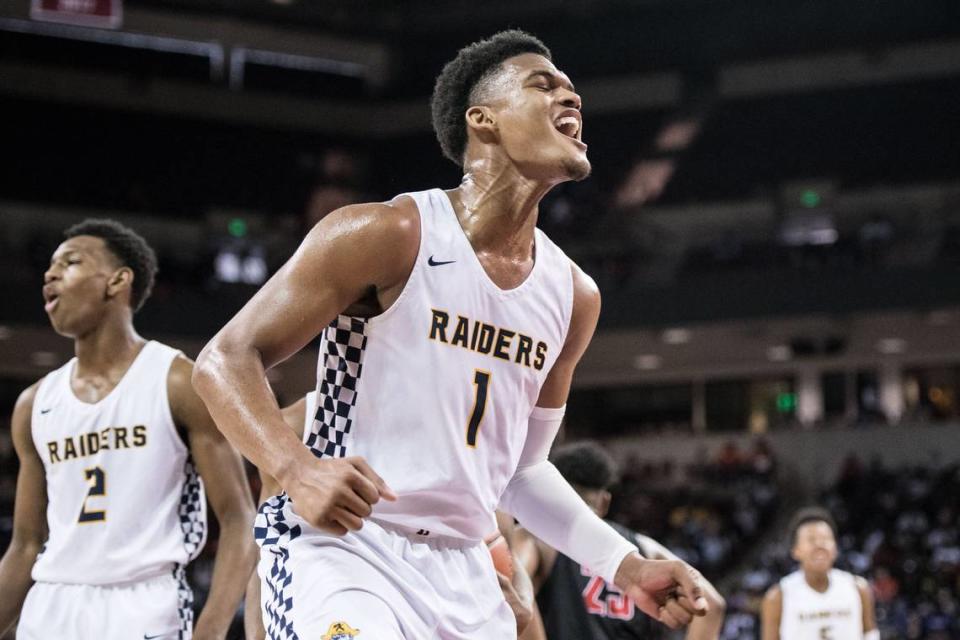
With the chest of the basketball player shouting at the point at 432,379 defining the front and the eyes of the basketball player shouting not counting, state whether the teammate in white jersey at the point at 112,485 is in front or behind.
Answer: behind

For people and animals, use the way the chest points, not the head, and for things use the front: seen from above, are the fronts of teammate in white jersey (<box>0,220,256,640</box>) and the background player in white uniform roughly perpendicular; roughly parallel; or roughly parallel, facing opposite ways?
roughly parallel

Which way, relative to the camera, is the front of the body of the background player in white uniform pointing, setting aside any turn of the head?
toward the camera

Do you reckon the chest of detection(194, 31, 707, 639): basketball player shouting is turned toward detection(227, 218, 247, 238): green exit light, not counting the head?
no

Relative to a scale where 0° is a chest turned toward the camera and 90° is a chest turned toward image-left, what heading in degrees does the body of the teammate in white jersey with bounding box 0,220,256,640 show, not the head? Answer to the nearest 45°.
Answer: approximately 45°

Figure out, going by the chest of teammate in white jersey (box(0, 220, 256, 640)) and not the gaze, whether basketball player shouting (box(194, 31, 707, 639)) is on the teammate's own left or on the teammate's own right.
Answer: on the teammate's own left

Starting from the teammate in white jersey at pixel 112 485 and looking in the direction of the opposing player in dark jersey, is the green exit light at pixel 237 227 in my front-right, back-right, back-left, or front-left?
front-left

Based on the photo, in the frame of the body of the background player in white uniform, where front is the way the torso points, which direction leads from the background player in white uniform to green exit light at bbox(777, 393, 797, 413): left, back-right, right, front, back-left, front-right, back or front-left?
back

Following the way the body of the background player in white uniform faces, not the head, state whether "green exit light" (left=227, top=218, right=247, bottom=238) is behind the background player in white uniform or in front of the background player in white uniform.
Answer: behind

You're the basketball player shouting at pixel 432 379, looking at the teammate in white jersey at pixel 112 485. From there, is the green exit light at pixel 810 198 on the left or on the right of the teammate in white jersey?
right

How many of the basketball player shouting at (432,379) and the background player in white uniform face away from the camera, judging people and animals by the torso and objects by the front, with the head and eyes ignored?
0

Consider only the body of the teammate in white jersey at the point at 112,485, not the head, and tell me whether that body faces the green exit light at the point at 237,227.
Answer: no

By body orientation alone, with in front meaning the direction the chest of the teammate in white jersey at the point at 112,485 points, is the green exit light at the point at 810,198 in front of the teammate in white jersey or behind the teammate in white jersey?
behind

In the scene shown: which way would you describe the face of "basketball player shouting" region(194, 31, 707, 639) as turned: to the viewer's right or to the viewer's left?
to the viewer's right

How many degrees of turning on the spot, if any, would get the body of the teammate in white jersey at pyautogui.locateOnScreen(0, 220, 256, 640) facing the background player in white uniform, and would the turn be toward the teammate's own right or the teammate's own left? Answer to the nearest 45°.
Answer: approximately 180°
